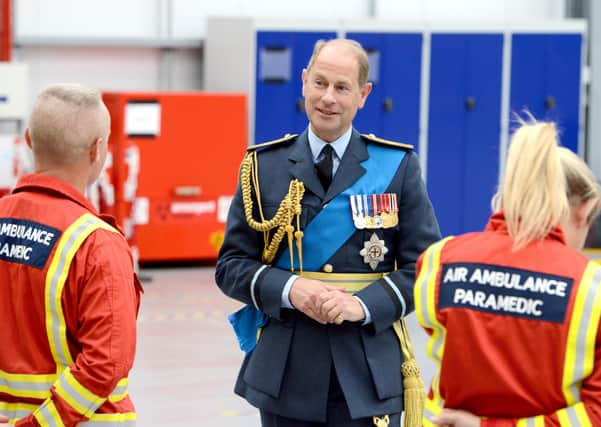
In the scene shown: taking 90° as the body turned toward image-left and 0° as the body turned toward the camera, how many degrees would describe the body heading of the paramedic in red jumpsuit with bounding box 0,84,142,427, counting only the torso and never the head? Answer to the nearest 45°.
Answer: approximately 225°

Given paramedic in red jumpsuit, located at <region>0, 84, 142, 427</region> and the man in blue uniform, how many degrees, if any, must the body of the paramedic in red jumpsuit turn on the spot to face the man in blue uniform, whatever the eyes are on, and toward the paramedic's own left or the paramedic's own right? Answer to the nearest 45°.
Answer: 0° — they already face them

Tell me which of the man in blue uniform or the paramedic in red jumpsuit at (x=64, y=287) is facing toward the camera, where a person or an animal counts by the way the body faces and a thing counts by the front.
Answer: the man in blue uniform

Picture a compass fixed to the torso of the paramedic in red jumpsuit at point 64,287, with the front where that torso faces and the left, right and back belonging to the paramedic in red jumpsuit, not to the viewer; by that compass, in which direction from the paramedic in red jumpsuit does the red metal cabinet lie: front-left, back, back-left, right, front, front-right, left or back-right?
front-left

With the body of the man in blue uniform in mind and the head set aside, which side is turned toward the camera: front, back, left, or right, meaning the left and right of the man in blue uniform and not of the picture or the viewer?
front

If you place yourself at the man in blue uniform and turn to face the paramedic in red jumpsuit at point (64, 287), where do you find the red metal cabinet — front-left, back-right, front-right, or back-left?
back-right

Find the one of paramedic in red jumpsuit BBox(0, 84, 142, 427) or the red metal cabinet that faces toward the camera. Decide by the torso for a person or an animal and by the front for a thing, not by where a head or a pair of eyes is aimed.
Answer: the red metal cabinet

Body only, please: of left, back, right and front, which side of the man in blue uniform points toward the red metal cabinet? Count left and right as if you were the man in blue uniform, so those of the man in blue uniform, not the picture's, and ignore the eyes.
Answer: back

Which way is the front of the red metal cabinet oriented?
toward the camera

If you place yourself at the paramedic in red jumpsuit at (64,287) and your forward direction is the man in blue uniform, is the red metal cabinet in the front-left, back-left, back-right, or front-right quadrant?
front-left

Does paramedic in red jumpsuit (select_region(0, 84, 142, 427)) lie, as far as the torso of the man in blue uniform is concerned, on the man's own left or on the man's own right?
on the man's own right

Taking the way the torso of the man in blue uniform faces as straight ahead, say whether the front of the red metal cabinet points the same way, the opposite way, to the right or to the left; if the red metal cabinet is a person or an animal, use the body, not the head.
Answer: the same way

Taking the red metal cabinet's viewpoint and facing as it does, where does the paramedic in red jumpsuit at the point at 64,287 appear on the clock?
The paramedic in red jumpsuit is roughly at 12 o'clock from the red metal cabinet.

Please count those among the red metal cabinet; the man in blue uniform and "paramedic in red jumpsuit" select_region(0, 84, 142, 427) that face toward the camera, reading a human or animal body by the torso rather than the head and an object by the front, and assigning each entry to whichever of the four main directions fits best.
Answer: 2

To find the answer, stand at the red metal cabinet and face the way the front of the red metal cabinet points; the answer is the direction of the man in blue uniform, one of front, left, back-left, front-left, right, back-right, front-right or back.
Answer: front
